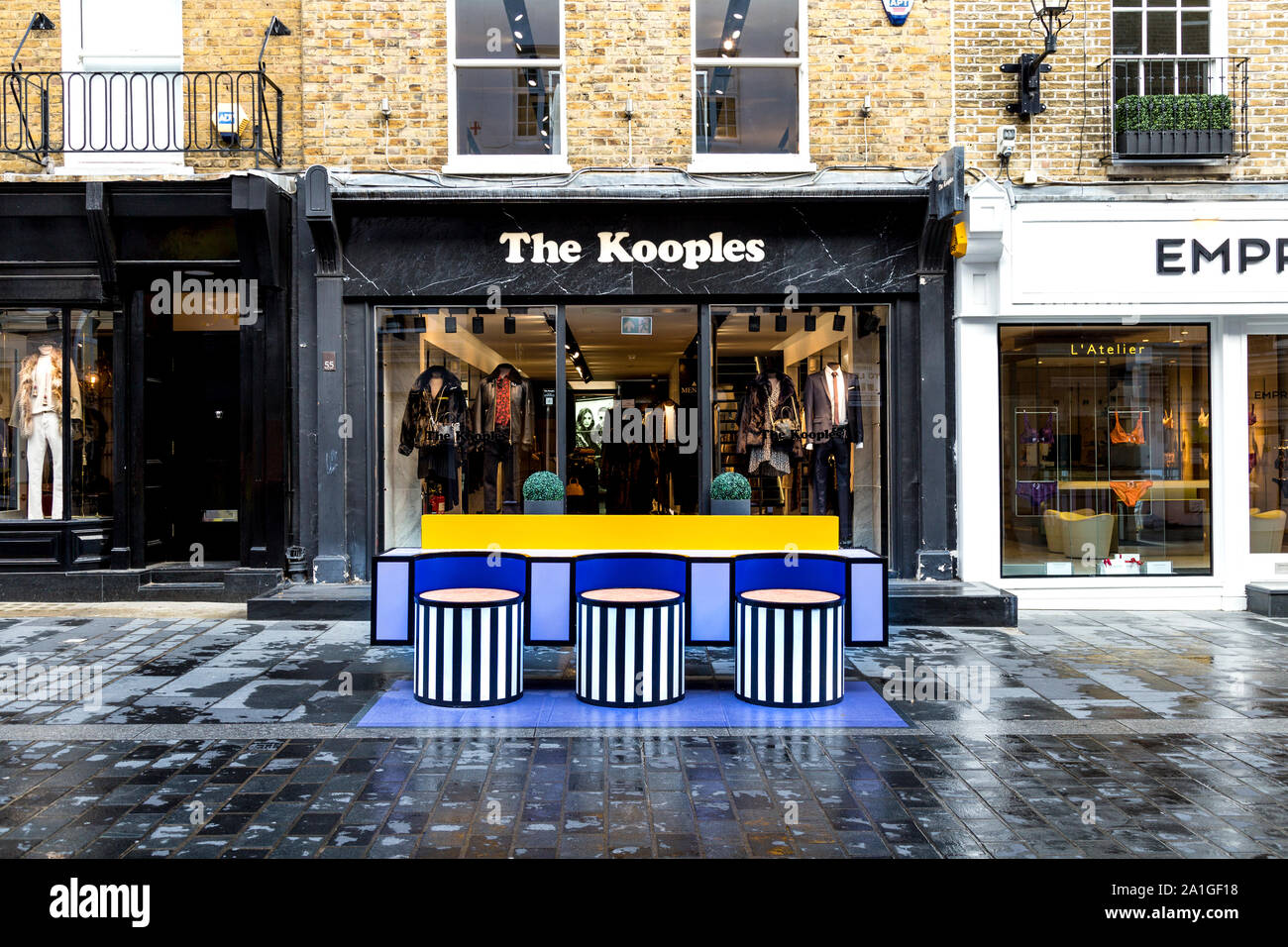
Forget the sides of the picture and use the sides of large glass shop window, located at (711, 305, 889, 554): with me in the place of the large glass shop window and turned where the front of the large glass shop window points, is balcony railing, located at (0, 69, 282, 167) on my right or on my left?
on my right

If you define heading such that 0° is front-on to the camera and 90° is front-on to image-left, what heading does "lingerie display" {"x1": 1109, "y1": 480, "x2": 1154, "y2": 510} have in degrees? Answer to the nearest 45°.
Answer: approximately 0°

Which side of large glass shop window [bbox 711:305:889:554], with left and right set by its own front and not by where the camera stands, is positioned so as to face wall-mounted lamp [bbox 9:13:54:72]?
right

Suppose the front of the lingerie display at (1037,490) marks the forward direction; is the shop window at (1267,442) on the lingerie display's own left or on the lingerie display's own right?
on the lingerie display's own left

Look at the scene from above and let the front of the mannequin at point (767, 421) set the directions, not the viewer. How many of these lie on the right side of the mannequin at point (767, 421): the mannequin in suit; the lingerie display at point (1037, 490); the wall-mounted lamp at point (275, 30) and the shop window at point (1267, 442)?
1

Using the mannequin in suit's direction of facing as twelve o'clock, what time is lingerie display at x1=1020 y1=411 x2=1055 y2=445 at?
The lingerie display is roughly at 9 o'clock from the mannequin in suit.

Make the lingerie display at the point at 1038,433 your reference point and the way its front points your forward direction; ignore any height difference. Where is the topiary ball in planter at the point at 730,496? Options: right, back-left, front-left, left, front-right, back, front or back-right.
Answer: front-right

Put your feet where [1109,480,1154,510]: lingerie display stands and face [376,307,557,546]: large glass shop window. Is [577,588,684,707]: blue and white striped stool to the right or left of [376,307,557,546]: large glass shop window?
left

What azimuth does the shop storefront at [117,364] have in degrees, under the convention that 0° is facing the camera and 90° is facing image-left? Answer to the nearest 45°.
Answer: approximately 0°

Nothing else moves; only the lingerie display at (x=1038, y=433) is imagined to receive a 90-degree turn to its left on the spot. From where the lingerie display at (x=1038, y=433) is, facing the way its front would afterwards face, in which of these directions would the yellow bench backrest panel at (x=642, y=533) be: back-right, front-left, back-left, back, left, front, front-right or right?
back-right
